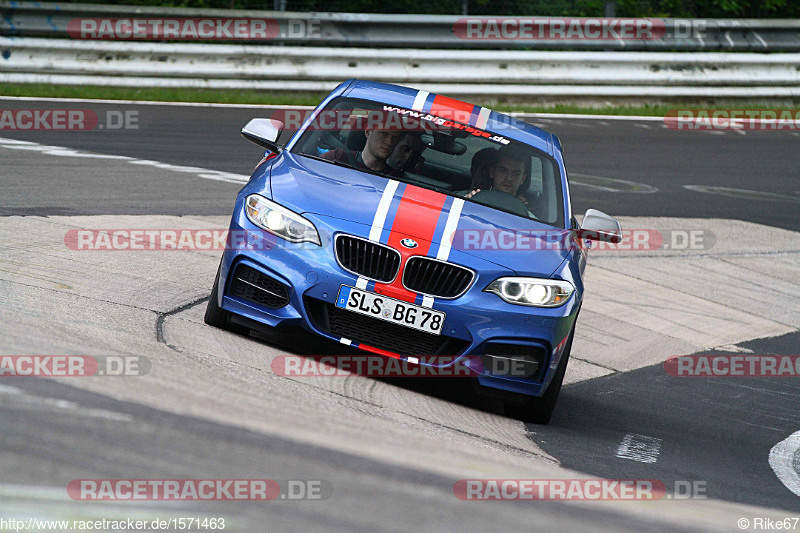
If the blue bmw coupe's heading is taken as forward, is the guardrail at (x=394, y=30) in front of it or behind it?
behind

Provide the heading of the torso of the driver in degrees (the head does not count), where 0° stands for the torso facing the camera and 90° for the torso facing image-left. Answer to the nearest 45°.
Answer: approximately 0°

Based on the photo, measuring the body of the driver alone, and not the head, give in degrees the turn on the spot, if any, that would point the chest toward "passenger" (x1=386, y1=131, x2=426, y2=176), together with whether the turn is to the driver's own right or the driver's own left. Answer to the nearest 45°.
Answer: approximately 90° to the driver's own right

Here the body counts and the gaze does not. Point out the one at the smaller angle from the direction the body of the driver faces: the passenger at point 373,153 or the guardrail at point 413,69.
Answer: the passenger

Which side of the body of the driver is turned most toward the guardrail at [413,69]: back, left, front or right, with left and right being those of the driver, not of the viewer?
back

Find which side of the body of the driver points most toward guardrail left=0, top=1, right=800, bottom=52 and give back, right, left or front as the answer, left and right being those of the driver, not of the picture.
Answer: back

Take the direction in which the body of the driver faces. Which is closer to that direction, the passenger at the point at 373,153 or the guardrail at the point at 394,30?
the passenger

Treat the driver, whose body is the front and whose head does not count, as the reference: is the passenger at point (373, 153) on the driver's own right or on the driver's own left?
on the driver's own right
